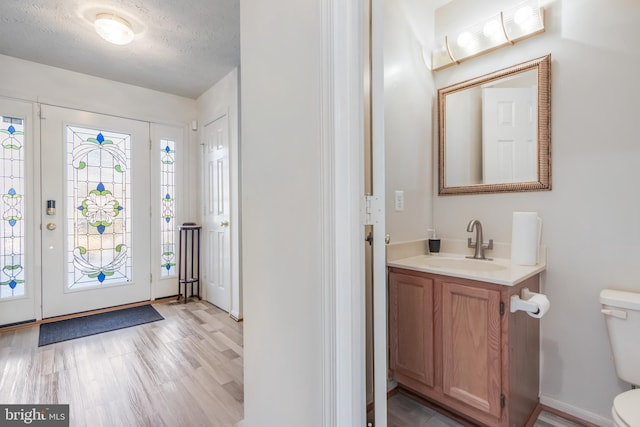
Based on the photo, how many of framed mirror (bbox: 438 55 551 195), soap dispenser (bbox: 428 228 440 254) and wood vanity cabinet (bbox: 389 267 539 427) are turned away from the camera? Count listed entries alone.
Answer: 0

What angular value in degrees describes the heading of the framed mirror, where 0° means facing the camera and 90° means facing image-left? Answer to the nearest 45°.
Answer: approximately 45°

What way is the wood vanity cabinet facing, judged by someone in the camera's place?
facing the viewer and to the left of the viewer

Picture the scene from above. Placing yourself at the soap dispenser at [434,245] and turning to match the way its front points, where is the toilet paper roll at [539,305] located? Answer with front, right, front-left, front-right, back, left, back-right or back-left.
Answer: left

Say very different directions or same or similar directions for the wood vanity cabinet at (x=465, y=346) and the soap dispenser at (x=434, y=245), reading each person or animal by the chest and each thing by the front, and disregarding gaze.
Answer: same or similar directions

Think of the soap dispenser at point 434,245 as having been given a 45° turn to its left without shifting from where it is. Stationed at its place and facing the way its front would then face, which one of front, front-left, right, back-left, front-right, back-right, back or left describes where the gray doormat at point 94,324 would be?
right

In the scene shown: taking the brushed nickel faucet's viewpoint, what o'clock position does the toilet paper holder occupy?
The toilet paper holder is roughly at 10 o'clock from the brushed nickel faucet.

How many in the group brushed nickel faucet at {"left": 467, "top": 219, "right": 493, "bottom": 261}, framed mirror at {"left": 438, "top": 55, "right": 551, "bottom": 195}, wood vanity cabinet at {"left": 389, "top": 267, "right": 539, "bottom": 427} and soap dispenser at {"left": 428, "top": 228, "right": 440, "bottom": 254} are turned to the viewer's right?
0

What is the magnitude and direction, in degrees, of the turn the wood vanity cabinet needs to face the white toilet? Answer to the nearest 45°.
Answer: approximately 135° to its left

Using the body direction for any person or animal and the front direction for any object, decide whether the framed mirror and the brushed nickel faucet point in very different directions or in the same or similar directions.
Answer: same or similar directions

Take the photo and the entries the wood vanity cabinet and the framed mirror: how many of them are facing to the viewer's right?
0

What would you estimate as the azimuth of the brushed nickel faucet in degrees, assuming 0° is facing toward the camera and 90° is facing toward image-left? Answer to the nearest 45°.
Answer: approximately 45°
